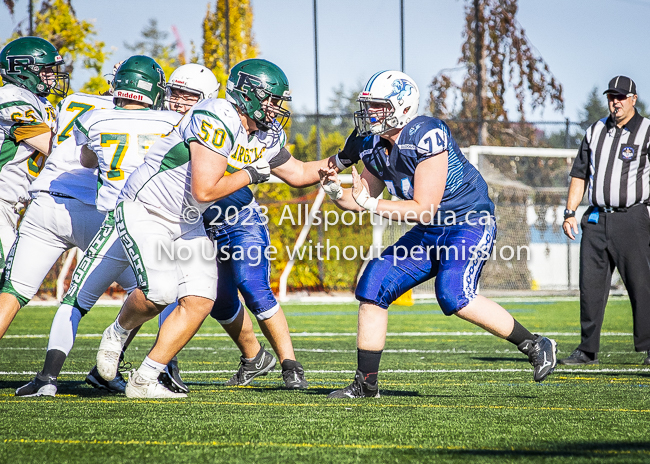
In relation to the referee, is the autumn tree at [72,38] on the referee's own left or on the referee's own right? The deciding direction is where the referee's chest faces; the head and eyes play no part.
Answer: on the referee's own right

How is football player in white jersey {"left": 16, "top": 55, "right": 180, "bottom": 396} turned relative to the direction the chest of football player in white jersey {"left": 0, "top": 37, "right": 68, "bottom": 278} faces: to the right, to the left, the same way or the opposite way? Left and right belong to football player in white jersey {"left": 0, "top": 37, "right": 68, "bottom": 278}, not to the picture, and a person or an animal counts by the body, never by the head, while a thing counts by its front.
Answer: to the left

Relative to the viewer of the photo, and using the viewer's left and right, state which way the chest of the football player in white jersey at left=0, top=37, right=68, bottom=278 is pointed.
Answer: facing to the right of the viewer

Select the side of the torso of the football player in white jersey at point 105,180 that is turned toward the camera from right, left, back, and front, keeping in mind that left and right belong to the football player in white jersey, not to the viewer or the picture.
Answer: back

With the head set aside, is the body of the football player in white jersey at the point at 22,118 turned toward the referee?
yes

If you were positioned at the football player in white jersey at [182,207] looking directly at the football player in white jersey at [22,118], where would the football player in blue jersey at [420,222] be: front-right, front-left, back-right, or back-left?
back-right

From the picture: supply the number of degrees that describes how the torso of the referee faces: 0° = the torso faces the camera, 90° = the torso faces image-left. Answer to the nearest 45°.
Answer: approximately 45°
